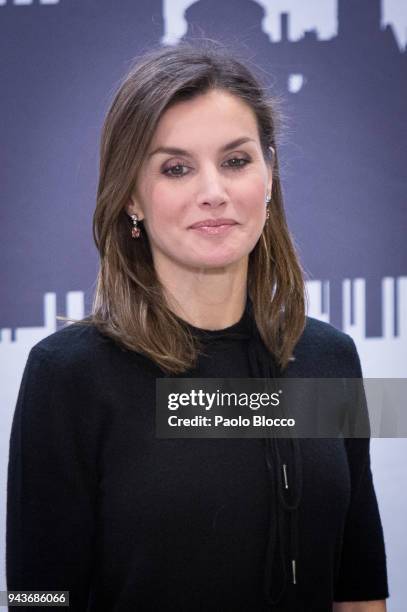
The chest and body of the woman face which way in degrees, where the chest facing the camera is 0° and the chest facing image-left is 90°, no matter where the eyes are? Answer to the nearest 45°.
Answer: approximately 315°
